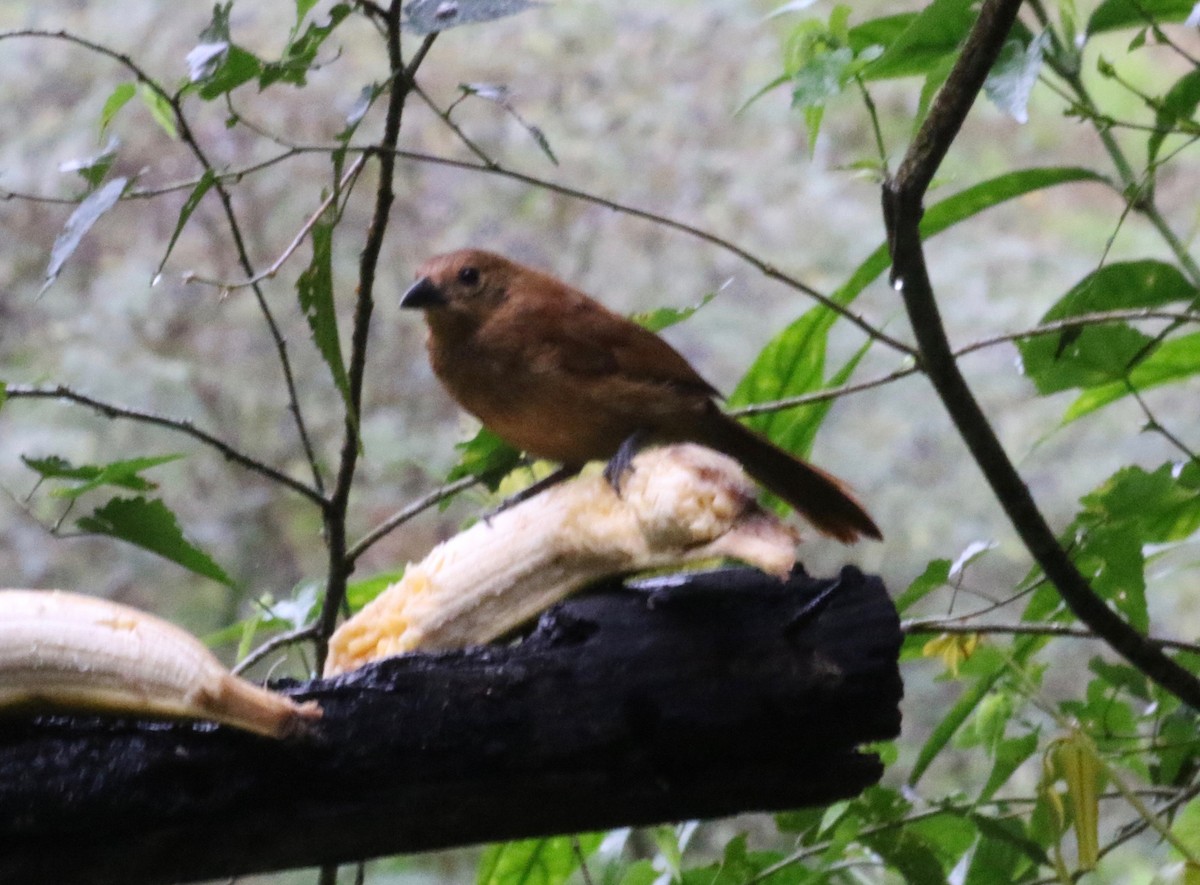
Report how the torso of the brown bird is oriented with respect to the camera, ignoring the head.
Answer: to the viewer's left
